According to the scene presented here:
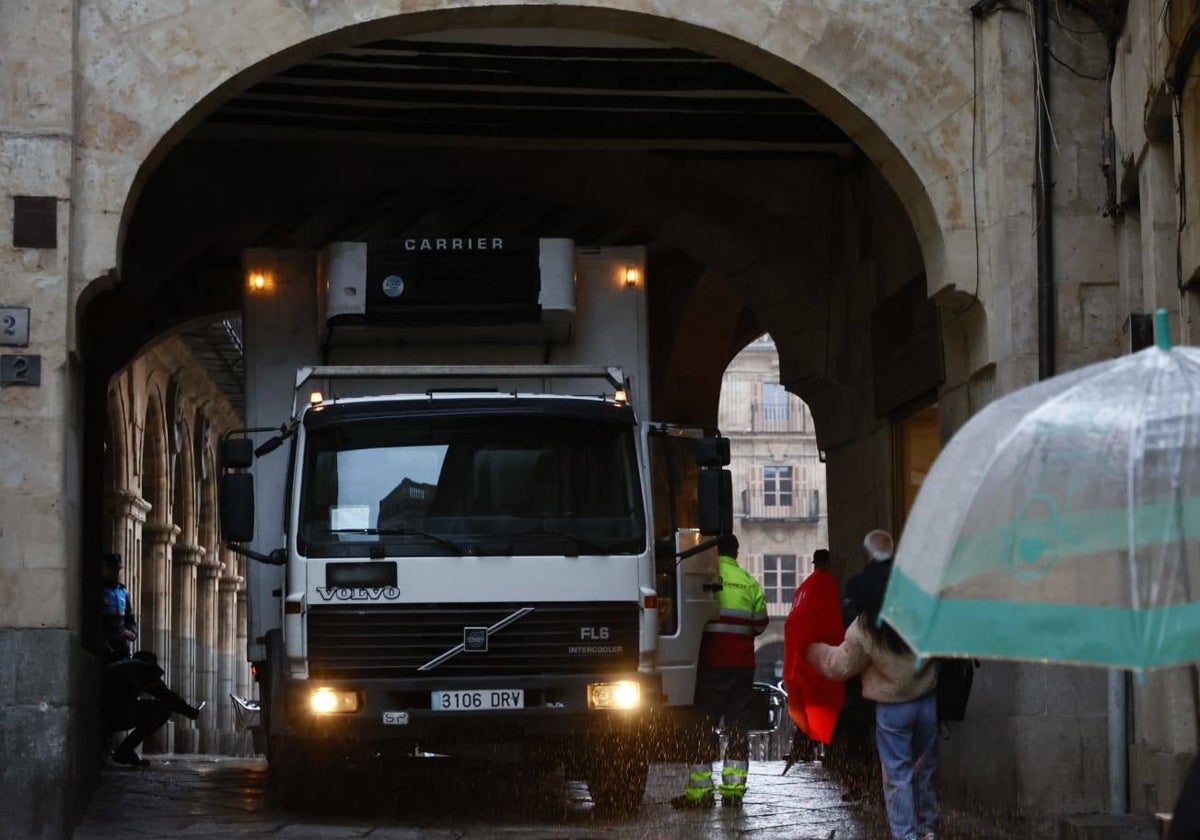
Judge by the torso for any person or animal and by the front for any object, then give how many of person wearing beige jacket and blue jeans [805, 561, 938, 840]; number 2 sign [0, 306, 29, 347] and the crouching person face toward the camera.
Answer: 1

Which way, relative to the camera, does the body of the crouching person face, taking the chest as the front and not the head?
to the viewer's right

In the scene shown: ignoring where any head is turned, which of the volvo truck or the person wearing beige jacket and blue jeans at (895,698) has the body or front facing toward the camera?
the volvo truck

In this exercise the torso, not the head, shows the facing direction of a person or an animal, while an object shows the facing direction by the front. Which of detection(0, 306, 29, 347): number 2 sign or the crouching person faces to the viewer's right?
the crouching person

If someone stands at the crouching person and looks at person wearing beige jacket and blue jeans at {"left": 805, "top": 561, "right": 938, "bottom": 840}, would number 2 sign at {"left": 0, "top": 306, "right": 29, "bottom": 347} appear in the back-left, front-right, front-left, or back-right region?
front-right

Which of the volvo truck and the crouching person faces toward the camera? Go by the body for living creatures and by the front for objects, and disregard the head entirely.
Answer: the volvo truck

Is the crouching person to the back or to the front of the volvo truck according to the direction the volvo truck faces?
to the back

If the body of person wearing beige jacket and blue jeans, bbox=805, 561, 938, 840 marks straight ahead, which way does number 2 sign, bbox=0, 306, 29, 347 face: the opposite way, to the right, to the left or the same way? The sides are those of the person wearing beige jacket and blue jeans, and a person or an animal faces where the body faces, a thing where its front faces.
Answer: the opposite way

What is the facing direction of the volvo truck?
toward the camera

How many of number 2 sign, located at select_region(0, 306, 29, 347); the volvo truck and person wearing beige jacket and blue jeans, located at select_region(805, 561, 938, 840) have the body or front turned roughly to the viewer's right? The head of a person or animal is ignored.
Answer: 0

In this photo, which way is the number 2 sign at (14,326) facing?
toward the camera

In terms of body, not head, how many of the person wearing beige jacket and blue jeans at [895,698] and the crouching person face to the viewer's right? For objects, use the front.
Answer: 1
